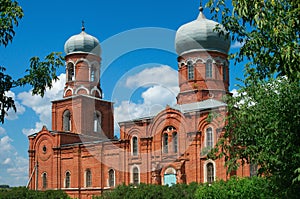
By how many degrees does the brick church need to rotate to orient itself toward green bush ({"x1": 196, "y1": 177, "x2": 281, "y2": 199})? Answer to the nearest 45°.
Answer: approximately 45° to its left

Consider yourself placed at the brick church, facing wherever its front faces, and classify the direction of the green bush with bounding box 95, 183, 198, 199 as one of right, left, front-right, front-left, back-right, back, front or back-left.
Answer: front-left

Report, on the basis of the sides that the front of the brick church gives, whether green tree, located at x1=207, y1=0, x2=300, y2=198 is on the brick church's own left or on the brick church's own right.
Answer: on the brick church's own left

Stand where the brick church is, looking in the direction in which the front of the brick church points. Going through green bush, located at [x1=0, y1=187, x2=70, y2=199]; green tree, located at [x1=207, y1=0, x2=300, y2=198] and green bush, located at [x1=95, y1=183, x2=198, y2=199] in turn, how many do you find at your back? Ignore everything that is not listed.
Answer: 0

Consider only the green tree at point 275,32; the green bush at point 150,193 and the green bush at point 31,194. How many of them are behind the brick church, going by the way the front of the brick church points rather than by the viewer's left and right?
0

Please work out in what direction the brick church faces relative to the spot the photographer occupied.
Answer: facing the viewer and to the left of the viewer

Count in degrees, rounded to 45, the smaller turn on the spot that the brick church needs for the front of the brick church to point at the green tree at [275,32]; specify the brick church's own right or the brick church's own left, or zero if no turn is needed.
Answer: approximately 45° to the brick church's own left

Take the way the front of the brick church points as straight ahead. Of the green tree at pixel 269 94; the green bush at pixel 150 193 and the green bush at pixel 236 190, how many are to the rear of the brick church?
0
